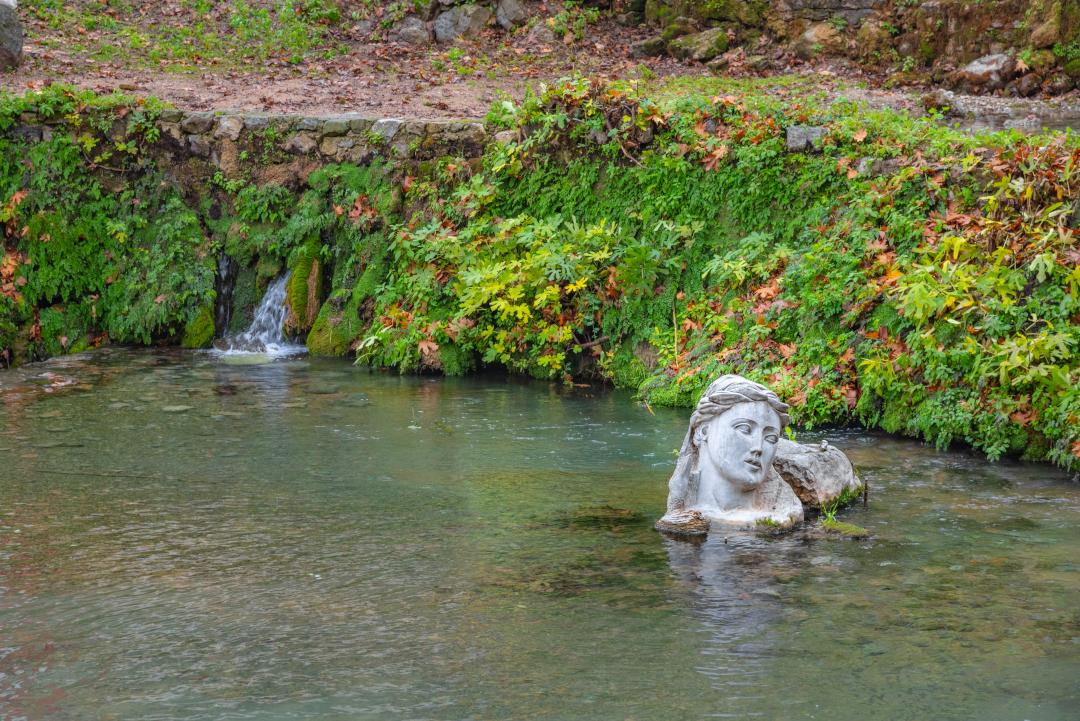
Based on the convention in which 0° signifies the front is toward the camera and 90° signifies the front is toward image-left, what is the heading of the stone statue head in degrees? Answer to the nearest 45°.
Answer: approximately 315°

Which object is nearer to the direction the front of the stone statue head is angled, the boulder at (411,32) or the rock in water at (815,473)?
the rock in water

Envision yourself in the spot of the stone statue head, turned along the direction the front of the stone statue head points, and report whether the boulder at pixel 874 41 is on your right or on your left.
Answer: on your left

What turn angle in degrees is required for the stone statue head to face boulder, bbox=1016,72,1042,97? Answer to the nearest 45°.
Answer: approximately 135° to its left

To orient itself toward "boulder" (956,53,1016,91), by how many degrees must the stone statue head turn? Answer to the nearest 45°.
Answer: approximately 135° to its left

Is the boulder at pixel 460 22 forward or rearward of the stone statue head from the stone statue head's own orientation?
rearward

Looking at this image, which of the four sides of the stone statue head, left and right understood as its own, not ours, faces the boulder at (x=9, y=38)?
back

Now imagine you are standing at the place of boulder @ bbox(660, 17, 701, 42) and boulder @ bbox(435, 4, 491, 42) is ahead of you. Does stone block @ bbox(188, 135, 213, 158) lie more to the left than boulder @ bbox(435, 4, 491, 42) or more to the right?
left

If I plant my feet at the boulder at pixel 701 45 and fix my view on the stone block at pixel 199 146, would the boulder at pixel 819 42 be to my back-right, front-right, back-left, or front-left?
back-left

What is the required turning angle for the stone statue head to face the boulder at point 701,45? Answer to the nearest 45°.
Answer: approximately 135° to its left

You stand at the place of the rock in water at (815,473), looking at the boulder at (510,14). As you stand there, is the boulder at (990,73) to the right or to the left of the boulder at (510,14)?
right

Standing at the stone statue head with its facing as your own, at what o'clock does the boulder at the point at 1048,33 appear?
The boulder is roughly at 8 o'clock from the stone statue head.

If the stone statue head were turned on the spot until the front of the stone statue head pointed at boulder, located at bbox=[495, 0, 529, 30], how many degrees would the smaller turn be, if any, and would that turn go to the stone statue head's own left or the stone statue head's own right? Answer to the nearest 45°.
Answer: approximately 135° to the stone statue head's own left
